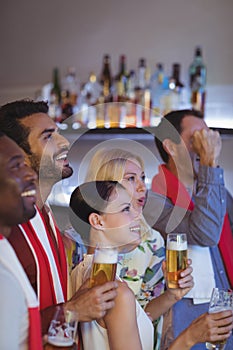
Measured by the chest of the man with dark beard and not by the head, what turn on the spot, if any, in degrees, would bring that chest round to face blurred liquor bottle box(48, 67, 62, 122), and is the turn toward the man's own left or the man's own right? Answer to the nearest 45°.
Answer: approximately 135° to the man's own left

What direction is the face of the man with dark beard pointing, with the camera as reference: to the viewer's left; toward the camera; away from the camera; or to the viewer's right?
to the viewer's right

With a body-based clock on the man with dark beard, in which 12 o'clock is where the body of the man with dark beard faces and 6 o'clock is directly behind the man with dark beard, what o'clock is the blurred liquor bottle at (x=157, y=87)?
The blurred liquor bottle is roughly at 8 o'clock from the man with dark beard.

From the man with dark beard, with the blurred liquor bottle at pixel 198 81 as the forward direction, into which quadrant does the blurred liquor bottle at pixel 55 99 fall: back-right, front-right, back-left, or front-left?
front-left

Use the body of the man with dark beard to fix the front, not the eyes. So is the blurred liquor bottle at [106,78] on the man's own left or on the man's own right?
on the man's own left

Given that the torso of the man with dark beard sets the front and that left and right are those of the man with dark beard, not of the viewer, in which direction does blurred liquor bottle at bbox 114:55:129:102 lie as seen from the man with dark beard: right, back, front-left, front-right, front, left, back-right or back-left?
back-left

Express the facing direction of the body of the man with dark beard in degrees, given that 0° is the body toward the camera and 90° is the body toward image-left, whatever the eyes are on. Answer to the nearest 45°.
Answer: approximately 315°

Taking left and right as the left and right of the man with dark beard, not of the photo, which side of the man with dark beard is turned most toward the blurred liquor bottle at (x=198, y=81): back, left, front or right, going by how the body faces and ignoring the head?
left
